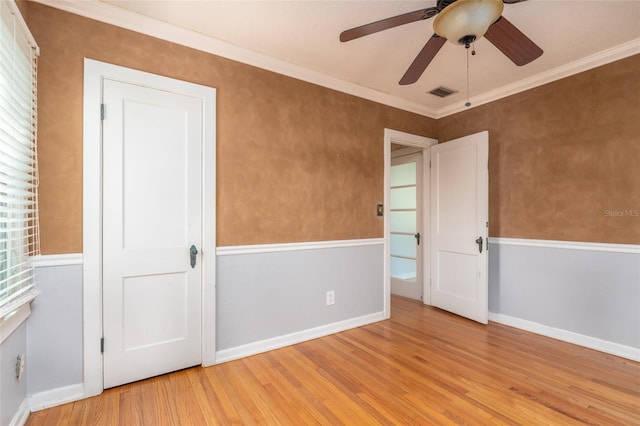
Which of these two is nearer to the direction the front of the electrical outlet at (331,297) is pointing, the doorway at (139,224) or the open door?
the open door

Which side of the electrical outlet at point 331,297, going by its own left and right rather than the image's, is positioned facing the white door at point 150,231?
right

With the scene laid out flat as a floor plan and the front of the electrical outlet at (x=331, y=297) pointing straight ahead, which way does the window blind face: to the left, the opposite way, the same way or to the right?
to the left

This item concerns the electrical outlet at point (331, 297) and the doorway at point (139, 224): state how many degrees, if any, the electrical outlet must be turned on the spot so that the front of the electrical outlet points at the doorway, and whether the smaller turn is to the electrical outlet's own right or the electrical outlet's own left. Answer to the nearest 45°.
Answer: approximately 90° to the electrical outlet's own right

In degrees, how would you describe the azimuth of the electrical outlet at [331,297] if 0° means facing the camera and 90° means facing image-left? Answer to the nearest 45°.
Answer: approximately 315°

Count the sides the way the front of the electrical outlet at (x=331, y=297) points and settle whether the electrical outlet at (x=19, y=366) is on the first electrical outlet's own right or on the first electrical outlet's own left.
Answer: on the first electrical outlet's own right

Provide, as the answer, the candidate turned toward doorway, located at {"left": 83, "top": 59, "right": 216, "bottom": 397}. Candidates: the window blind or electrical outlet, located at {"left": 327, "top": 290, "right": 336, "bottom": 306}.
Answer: the window blind

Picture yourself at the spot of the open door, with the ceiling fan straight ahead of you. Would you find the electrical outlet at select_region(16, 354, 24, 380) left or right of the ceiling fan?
right

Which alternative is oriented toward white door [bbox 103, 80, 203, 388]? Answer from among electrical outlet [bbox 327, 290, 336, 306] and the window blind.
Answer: the window blind

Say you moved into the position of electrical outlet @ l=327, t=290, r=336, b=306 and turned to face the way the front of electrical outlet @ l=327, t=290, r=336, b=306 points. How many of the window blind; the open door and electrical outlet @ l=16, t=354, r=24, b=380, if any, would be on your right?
2

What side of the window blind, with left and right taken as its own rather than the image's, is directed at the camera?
right

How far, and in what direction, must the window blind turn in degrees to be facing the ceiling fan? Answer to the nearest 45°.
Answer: approximately 45° to its right
